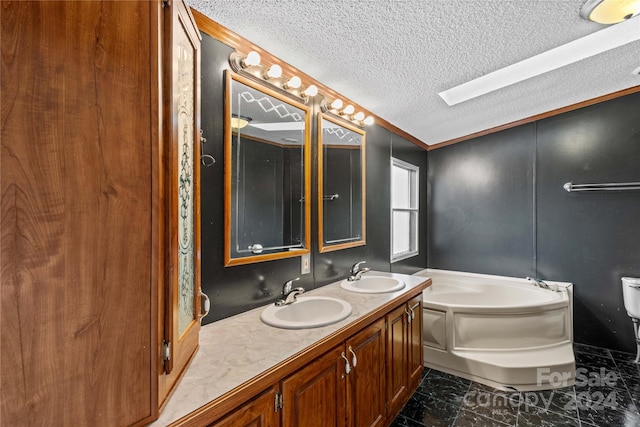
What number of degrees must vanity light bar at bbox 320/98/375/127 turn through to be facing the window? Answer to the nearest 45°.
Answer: approximately 90° to its left

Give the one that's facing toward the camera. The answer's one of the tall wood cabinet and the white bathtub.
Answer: the white bathtub

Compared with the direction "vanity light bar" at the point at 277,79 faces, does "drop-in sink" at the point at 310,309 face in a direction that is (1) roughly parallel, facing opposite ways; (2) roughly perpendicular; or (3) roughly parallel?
roughly parallel

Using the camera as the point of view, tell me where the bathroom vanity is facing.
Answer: facing the viewer and to the right of the viewer

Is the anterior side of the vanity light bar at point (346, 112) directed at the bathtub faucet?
no

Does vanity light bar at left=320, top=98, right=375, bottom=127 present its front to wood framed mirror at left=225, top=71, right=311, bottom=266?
no

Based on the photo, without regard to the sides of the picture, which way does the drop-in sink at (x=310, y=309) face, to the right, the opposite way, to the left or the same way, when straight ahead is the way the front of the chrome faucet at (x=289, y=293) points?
the same way

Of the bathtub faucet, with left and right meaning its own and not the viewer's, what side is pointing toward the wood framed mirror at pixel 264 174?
front

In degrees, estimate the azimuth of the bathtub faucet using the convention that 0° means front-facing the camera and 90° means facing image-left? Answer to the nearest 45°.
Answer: approximately 45°

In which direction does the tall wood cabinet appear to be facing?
to the viewer's right

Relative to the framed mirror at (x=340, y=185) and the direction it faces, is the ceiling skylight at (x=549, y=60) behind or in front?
in front

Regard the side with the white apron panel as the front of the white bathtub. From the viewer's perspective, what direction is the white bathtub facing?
toward the camera
